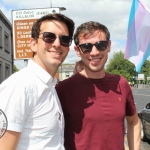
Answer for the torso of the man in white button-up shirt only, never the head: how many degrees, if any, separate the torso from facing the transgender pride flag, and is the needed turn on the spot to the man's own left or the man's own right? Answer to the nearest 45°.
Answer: approximately 90° to the man's own left

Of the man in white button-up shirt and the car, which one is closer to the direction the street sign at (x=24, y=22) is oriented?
the man in white button-up shirt

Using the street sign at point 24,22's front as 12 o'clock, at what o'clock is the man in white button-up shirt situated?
The man in white button-up shirt is roughly at 12 o'clock from the street sign.

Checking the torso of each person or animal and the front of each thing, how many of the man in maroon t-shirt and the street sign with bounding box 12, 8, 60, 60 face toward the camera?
2

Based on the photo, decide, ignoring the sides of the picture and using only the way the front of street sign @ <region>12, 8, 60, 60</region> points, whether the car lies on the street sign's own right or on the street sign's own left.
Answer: on the street sign's own left

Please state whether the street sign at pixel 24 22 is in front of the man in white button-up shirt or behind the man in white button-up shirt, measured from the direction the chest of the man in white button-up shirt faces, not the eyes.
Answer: behind
